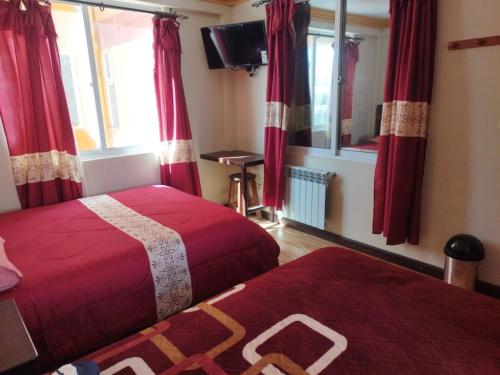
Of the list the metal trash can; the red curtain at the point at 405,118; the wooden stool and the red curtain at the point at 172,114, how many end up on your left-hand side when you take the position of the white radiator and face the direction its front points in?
2

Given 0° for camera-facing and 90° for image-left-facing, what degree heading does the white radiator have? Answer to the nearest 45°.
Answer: approximately 45°

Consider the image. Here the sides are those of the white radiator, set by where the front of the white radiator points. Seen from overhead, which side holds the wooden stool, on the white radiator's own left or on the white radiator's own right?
on the white radiator's own right

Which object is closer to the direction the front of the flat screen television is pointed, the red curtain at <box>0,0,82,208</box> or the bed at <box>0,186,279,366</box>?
the bed

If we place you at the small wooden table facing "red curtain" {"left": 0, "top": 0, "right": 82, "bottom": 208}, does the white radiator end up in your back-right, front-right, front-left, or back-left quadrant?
back-left
